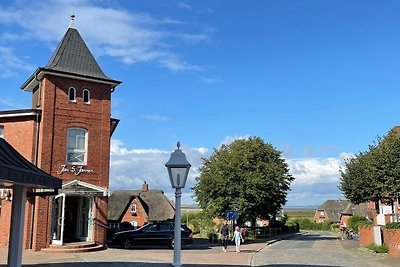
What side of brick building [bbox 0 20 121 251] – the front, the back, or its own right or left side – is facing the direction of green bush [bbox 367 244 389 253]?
left

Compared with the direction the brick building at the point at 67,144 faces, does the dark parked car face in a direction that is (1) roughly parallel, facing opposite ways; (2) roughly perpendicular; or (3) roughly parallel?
roughly perpendicular

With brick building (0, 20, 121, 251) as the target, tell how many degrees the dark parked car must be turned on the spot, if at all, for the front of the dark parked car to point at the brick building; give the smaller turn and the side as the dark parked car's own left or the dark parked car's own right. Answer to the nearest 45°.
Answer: approximately 45° to the dark parked car's own left

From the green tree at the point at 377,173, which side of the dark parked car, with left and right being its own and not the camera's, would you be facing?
back

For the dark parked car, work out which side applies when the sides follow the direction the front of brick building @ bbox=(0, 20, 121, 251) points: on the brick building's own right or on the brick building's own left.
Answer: on the brick building's own left

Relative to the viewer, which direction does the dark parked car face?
to the viewer's left

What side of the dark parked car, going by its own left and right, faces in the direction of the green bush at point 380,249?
back

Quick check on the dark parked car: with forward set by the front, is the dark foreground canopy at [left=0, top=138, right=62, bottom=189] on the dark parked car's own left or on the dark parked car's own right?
on the dark parked car's own left

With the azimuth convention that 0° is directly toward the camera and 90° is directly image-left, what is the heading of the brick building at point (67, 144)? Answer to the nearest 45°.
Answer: approximately 0°
